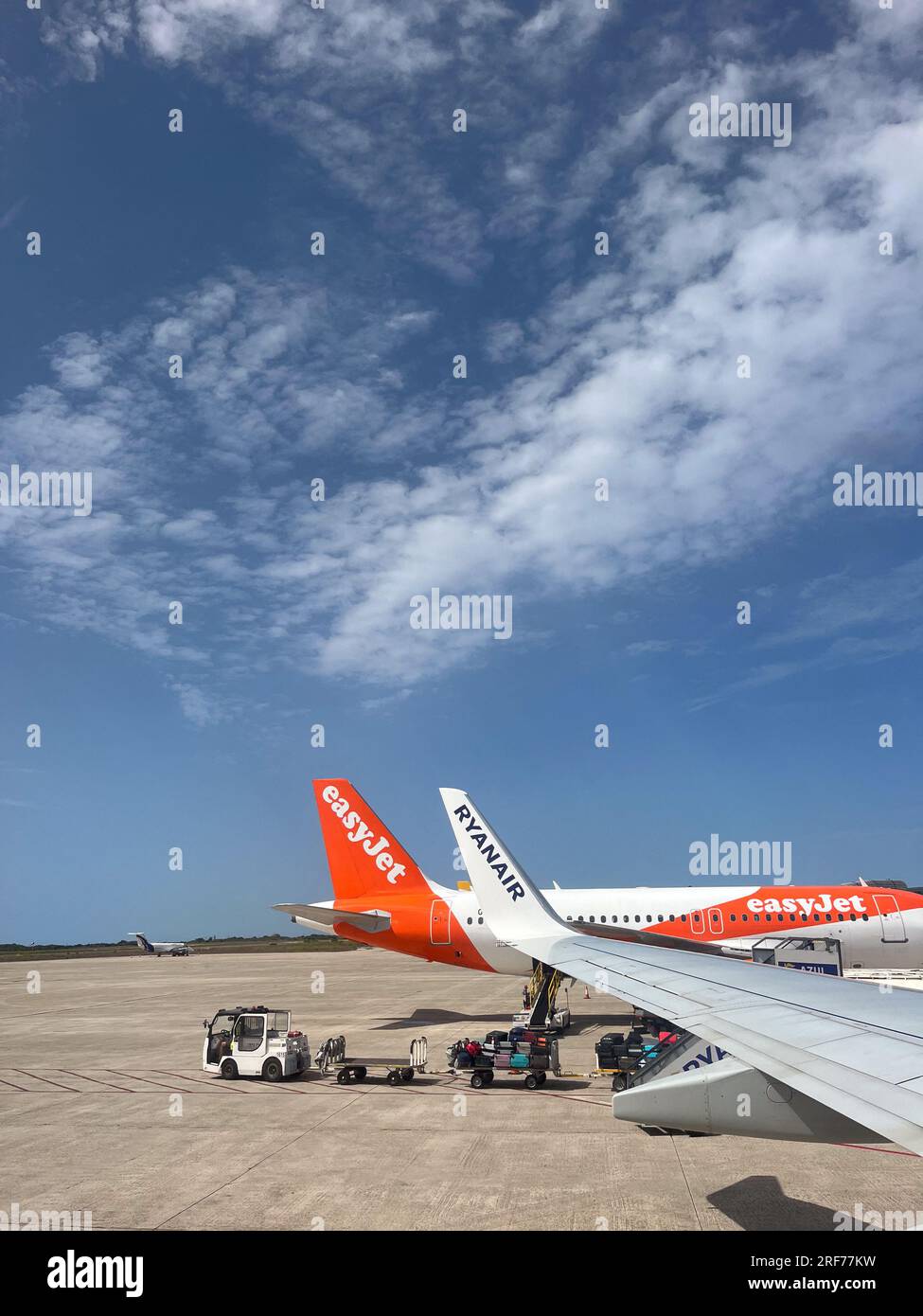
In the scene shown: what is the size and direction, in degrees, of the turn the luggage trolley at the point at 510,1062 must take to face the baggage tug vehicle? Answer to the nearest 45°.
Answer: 0° — it already faces it

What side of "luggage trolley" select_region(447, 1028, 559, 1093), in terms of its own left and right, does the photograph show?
left
